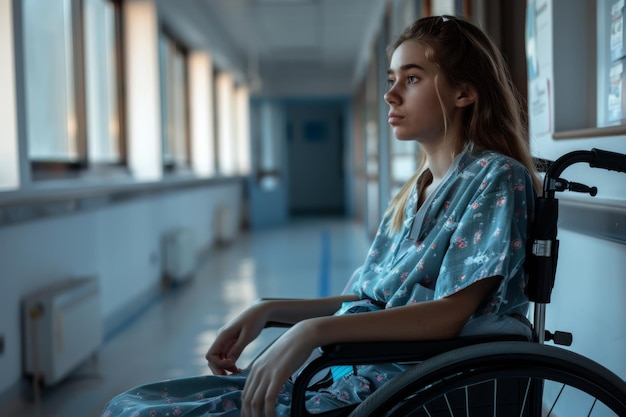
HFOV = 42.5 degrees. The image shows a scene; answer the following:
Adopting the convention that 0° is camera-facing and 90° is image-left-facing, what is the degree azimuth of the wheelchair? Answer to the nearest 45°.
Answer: approximately 90°

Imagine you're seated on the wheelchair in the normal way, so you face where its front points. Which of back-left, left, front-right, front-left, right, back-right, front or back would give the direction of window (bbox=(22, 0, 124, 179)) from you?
front-right

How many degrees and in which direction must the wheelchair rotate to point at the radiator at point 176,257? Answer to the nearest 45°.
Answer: approximately 45° to its right

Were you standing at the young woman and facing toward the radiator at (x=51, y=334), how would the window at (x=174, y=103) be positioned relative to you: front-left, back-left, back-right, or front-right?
front-right

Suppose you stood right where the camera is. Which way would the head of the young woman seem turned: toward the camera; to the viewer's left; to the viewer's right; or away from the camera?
to the viewer's left

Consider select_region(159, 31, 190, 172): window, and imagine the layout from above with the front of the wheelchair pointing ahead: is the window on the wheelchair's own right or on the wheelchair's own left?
on the wheelchair's own right

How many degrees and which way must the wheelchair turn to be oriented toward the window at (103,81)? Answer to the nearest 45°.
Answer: approximately 45° to its right

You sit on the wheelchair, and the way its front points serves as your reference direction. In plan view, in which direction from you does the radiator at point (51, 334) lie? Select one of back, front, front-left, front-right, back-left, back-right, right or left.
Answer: front-right
